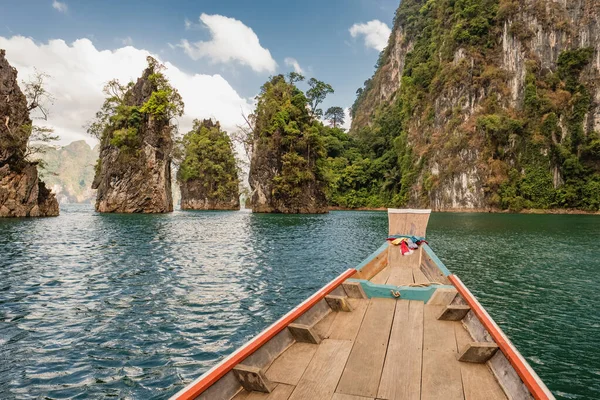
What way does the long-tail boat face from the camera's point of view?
away from the camera
